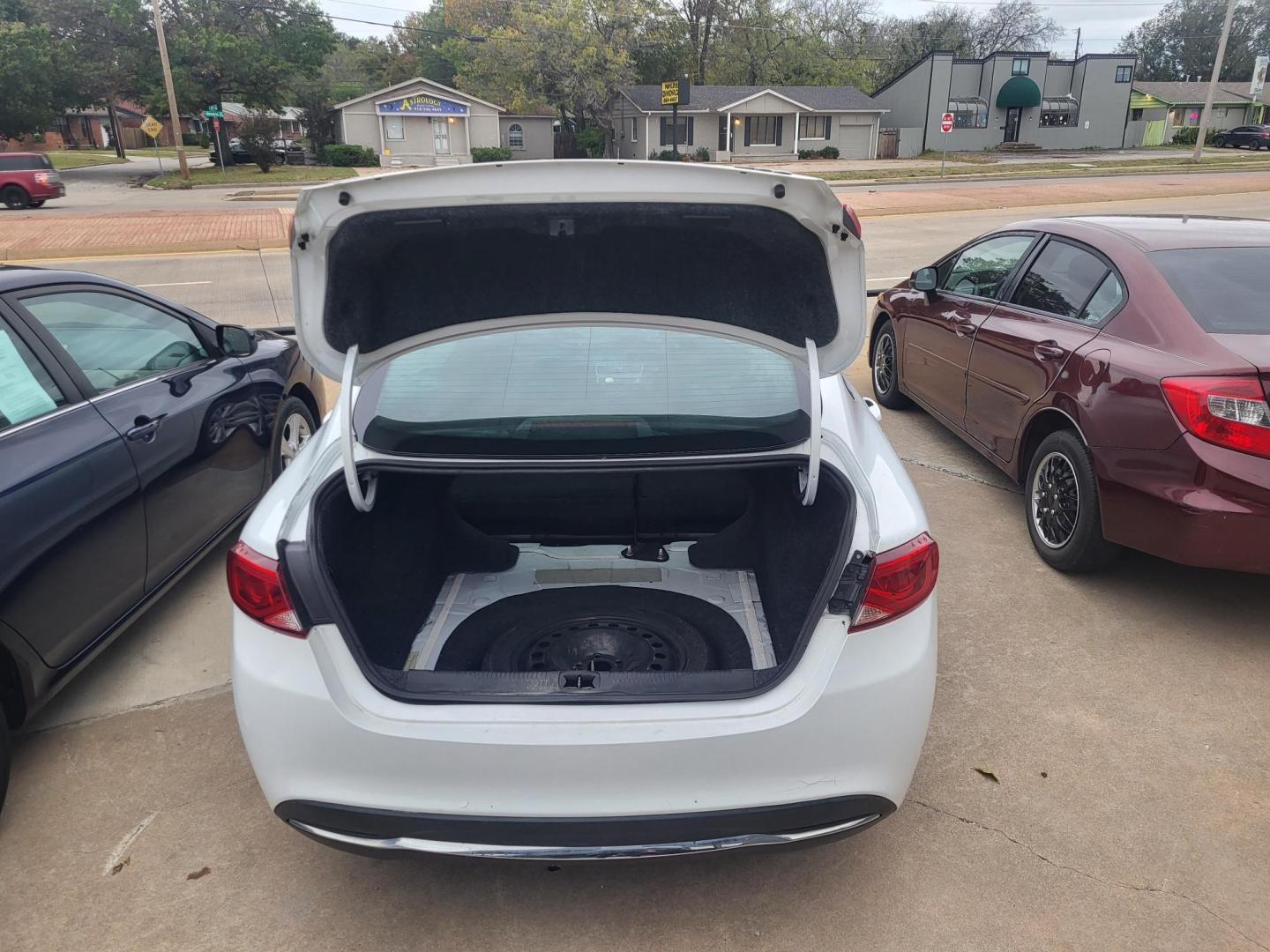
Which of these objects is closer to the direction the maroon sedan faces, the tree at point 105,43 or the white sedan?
the tree

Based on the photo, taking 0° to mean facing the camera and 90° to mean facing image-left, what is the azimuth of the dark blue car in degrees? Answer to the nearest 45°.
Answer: approximately 225°

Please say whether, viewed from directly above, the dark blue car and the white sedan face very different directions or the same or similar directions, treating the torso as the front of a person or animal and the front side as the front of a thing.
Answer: same or similar directions

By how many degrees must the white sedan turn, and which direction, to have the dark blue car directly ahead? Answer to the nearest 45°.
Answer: approximately 45° to its left

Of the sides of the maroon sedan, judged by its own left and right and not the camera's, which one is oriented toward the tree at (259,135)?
front

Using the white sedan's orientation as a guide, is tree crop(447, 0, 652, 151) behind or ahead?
ahead

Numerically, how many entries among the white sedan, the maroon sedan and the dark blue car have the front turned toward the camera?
0

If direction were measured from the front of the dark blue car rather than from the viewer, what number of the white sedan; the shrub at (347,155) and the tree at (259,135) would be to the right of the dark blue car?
1

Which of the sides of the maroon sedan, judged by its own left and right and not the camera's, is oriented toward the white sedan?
left

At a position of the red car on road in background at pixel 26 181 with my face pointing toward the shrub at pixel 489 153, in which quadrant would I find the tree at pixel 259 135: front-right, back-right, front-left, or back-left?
front-left

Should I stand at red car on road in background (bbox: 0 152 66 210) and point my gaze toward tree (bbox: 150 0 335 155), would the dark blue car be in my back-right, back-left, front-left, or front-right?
back-right

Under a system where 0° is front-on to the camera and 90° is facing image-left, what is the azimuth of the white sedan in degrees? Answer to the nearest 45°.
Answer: approximately 180°

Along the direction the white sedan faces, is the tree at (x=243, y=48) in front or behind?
in front

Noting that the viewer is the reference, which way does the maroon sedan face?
facing away from the viewer and to the left of the viewer

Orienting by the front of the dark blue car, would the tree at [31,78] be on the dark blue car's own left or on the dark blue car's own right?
on the dark blue car's own left

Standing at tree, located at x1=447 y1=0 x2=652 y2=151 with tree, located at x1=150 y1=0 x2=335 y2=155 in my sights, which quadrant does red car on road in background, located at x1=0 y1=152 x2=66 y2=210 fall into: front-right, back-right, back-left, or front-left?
front-left
